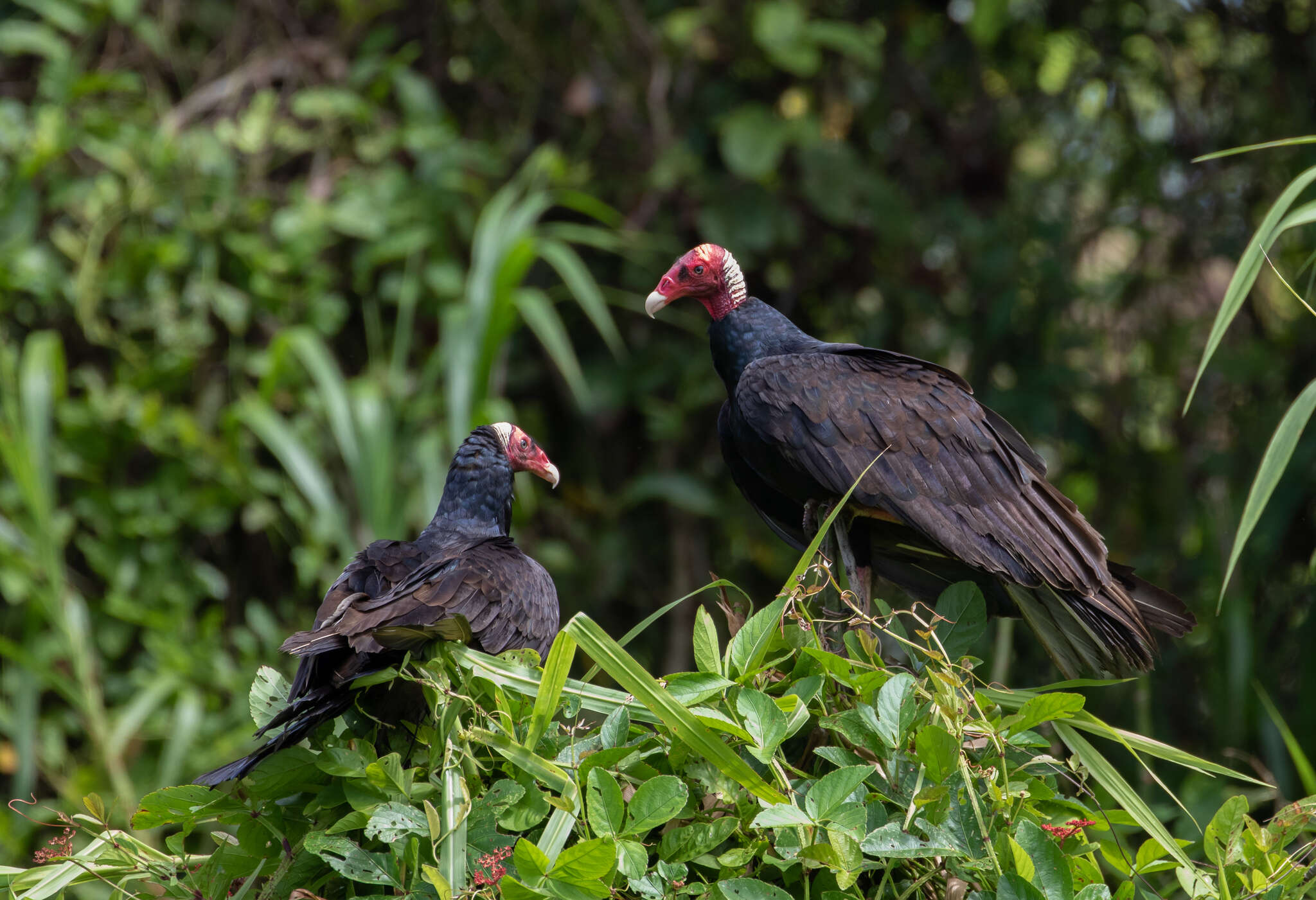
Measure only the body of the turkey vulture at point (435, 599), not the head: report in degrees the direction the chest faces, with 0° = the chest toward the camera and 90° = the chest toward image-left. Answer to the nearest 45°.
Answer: approximately 225°

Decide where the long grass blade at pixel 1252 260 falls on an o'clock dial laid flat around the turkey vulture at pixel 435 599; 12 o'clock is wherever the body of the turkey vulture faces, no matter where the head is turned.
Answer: The long grass blade is roughly at 2 o'clock from the turkey vulture.

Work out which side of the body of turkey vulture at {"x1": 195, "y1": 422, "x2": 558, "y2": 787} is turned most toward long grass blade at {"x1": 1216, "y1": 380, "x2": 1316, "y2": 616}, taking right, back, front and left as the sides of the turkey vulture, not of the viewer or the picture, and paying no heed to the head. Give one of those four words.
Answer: right
